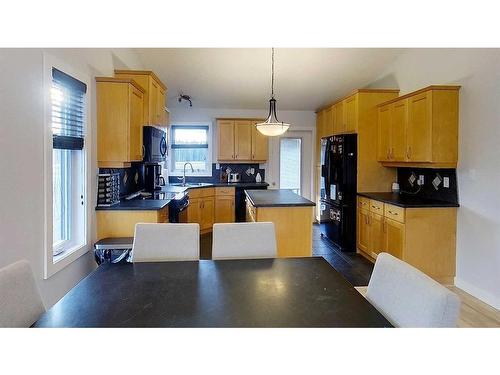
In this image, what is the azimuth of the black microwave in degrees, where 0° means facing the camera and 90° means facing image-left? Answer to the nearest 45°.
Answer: approximately 315°

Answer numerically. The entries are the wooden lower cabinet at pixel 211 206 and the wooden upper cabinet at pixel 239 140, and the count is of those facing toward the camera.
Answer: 2

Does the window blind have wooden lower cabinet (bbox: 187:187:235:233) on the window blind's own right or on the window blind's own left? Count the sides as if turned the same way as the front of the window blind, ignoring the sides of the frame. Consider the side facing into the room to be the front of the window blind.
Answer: on the window blind's own left
